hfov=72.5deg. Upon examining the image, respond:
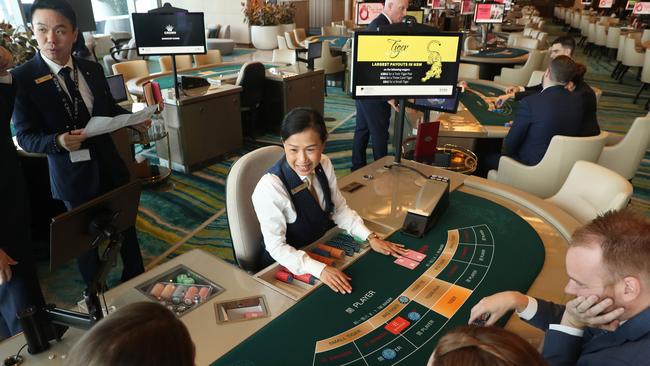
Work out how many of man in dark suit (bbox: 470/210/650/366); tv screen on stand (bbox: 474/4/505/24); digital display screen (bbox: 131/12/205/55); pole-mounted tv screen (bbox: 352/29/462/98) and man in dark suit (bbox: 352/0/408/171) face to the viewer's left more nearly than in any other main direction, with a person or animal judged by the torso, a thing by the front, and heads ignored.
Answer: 1

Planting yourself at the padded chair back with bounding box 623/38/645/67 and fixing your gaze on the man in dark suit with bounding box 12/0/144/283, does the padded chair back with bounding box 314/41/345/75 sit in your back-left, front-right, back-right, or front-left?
front-right

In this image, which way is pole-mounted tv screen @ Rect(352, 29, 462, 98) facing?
toward the camera

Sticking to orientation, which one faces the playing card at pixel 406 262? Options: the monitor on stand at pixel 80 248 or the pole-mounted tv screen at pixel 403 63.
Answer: the pole-mounted tv screen

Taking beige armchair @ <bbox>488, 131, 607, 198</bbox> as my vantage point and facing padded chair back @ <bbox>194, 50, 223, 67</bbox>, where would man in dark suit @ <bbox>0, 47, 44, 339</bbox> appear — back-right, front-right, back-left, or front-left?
front-left

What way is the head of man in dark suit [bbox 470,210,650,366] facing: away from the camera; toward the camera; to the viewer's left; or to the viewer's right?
to the viewer's left

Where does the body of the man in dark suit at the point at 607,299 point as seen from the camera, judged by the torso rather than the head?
to the viewer's left

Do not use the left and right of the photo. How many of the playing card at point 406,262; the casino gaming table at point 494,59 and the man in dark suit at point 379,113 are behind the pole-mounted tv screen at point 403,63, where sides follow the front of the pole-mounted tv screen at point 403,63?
2

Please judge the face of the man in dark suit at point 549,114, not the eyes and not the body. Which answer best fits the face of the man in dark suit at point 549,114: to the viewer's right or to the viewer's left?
to the viewer's left

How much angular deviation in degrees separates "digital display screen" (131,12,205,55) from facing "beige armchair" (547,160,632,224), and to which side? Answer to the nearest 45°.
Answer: approximately 45° to its left

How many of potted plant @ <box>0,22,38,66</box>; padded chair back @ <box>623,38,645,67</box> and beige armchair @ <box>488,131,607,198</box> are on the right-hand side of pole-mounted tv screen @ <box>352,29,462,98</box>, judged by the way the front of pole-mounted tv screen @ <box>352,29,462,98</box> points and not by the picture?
1

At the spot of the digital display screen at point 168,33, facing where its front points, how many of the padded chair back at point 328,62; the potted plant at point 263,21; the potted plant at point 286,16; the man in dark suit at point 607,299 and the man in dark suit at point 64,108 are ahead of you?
2

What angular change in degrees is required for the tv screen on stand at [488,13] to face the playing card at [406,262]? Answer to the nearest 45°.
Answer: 0° — it already faces it

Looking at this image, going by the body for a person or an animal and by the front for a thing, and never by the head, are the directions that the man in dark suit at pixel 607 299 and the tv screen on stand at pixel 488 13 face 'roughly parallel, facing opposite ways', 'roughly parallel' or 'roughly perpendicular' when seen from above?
roughly perpendicular

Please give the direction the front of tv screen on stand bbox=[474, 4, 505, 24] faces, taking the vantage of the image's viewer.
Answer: facing the viewer

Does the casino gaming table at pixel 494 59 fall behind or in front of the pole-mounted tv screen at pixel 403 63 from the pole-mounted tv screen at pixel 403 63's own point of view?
behind

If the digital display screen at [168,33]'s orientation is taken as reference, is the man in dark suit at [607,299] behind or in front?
in front
